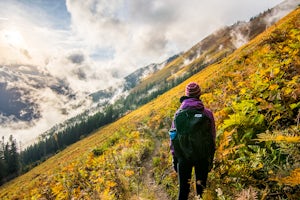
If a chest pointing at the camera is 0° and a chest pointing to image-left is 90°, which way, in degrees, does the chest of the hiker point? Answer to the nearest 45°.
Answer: approximately 180°
